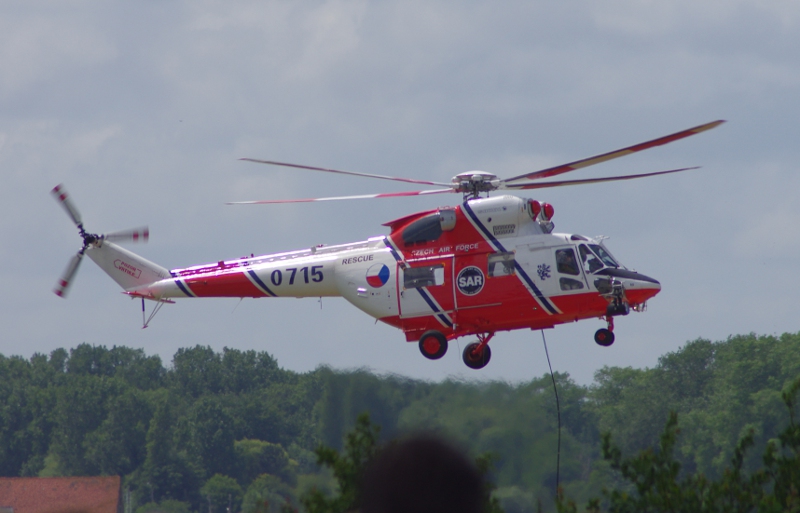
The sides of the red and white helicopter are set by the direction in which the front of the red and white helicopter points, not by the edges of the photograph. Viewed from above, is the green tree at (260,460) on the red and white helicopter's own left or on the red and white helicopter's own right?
on the red and white helicopter's own left

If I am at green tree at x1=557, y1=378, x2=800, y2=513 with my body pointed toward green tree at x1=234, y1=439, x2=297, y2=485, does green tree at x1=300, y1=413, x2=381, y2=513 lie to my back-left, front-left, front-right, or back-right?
front-left

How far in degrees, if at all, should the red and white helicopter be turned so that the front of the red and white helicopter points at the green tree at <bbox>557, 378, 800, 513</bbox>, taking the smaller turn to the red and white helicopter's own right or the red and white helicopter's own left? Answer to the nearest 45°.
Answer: approximately 90° to the red and white helicopter's own right

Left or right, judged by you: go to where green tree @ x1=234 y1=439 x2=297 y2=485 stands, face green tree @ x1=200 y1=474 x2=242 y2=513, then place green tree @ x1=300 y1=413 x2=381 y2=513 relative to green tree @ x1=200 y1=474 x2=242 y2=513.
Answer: left

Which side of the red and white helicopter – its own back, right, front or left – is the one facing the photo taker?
right

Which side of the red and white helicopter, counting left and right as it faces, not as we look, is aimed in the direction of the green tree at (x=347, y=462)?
right
